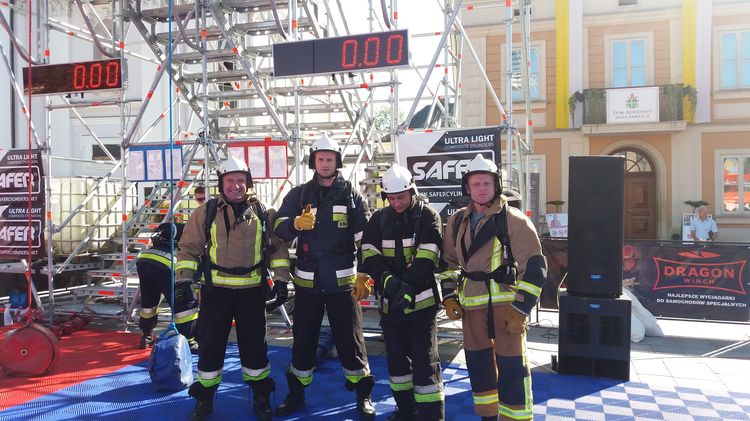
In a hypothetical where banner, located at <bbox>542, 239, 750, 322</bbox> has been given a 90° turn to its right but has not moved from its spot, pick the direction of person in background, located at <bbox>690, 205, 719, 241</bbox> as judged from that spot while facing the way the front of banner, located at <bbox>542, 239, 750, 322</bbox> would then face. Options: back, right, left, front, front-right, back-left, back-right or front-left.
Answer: right

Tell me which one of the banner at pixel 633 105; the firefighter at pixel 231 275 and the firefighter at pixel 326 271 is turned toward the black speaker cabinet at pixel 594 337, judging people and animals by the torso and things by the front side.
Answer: the banner

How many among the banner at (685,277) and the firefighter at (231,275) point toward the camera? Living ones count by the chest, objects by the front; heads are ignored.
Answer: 2

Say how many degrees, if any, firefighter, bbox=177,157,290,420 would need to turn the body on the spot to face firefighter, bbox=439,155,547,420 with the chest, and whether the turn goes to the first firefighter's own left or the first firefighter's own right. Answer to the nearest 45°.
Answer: approximately 45° to the first firefighter's own left
